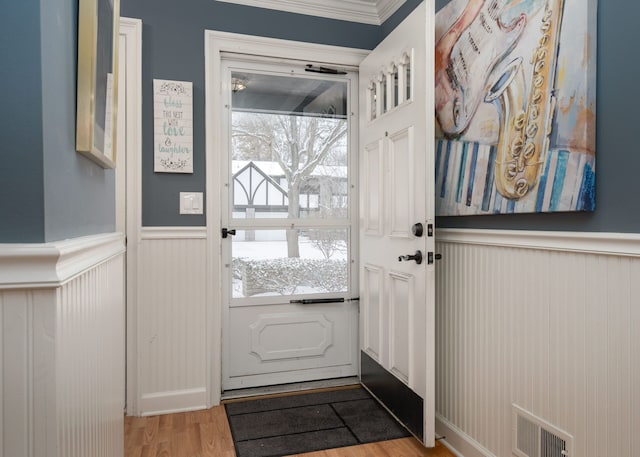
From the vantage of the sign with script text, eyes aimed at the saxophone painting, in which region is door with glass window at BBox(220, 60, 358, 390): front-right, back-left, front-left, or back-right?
front-left

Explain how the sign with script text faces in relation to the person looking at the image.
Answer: facing the viewer

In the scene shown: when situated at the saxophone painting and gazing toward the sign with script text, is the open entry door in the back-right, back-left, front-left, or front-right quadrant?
front-right

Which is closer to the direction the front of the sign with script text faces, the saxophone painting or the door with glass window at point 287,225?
the saxophone painting

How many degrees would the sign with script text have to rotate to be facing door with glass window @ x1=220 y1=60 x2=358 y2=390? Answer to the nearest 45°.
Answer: approximately 90° to its left

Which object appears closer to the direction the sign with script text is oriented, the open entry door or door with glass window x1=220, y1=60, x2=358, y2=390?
the open entry door

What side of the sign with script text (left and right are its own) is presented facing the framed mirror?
front

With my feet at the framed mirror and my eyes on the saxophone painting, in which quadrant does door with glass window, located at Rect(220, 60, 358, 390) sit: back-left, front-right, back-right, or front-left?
front-left

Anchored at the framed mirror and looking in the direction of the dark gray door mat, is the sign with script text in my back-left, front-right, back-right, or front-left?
front-left

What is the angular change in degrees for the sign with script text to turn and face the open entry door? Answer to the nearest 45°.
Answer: approximately 45° to its left

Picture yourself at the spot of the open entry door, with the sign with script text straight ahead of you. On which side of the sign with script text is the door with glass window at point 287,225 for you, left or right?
right

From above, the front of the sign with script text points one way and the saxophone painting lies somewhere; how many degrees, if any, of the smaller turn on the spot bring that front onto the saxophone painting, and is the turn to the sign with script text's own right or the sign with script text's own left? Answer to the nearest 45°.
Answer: approximately 45° to the sign with script text's own left
